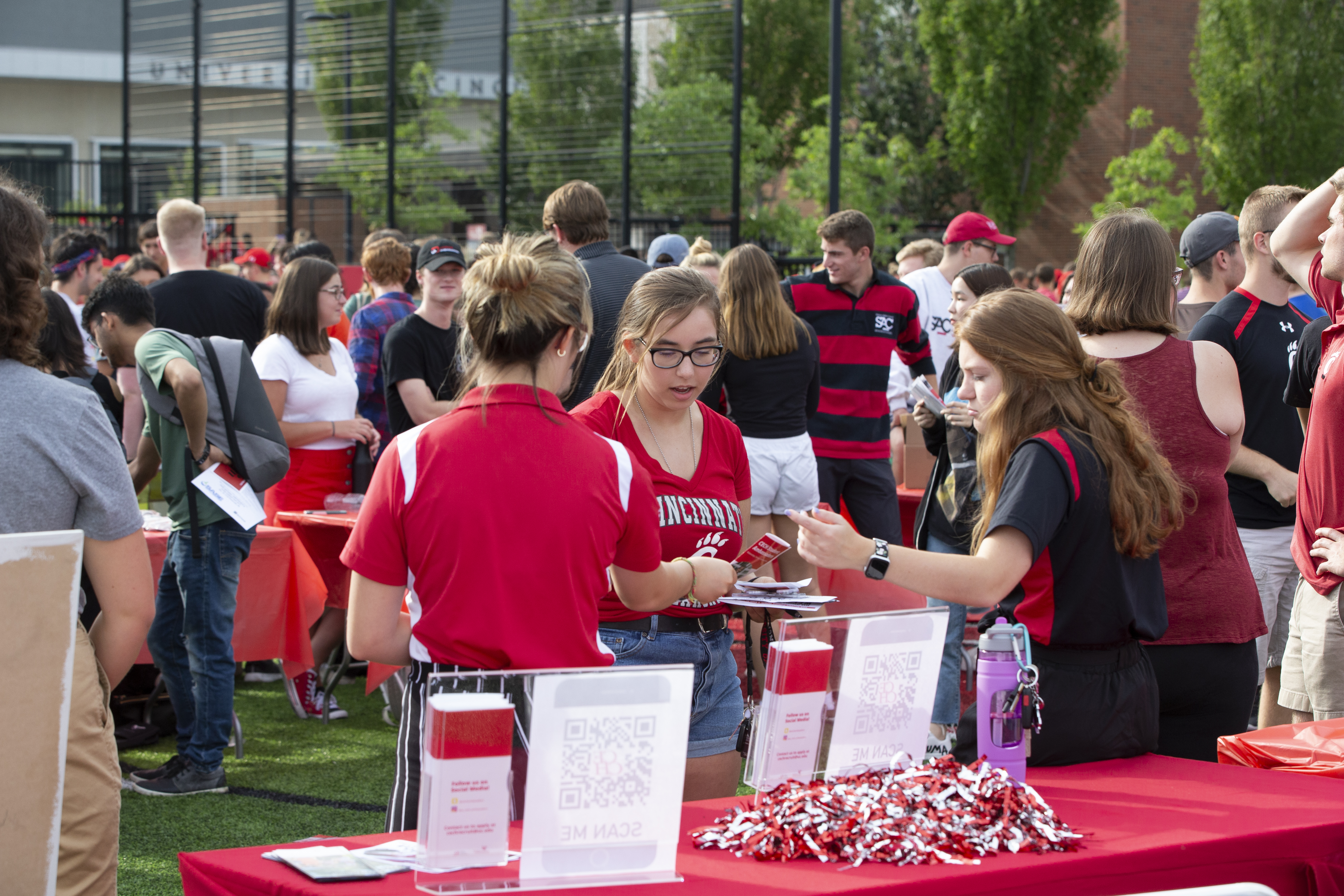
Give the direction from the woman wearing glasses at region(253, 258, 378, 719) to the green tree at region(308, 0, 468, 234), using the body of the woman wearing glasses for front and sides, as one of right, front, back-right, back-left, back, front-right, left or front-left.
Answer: back-left

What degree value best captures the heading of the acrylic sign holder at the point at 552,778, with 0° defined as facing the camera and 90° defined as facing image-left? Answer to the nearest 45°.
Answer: approximately 180°

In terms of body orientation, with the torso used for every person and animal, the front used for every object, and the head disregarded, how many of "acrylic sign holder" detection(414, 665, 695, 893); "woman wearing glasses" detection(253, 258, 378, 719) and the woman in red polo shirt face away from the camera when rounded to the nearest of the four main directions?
2

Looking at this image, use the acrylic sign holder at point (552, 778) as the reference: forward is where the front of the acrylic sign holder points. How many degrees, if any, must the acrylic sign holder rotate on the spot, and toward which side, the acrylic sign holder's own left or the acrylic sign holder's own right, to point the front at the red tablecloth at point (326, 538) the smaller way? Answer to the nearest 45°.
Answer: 0° — it already faces it

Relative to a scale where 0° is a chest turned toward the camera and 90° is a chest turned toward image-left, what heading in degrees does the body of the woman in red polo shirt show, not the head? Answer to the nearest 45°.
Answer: approximately 180°

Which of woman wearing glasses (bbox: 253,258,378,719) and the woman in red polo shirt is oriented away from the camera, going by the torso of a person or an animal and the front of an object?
the woman in red polo shirt

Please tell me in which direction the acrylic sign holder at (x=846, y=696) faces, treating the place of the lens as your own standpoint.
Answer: facing away from the viewer and to the left of the viewer

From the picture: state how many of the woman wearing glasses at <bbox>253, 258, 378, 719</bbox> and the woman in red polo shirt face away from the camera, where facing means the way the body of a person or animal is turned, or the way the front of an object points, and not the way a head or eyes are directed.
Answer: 1
